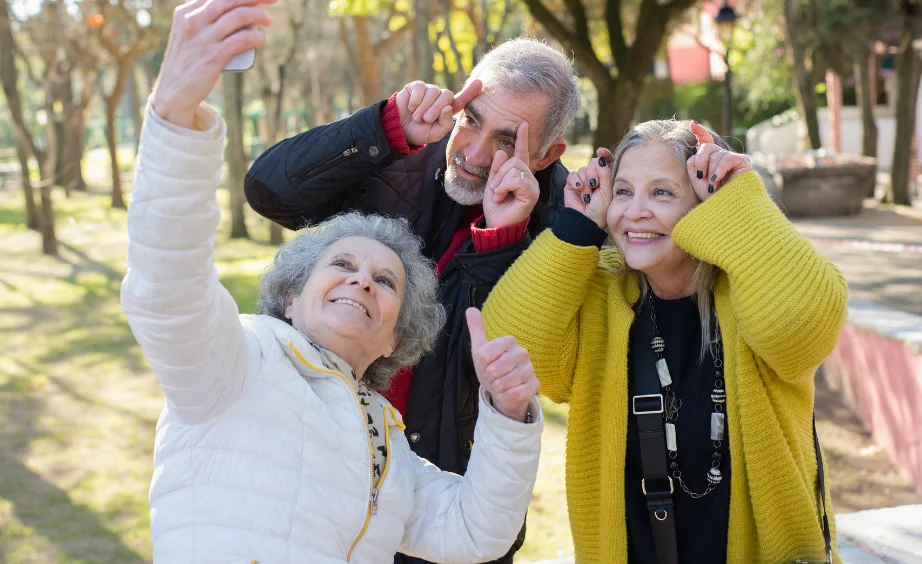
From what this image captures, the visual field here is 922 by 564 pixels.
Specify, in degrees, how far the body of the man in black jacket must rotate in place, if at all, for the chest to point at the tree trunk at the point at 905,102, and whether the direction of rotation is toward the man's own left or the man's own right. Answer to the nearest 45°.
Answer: approximately 180°

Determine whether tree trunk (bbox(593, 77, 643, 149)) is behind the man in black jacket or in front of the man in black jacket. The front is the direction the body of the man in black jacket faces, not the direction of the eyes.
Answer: behind

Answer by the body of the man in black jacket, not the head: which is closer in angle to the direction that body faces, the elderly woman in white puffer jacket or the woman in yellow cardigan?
the elderly woman in white puffer jacket

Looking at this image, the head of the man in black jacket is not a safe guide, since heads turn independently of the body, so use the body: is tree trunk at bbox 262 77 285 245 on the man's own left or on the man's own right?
on the man's own right

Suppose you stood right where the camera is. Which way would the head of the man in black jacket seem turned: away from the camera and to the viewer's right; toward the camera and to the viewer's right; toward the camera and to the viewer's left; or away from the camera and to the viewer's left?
toward the camera and to the viewer's left

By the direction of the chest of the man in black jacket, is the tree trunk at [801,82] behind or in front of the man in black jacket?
behind

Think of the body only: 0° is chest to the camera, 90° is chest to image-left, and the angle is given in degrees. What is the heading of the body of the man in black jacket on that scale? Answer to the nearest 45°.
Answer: approximately 45°

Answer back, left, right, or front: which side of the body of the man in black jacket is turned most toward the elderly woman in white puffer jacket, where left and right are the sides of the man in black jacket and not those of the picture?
front

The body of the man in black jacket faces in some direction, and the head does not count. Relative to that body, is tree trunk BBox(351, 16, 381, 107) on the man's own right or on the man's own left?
on the man's own right

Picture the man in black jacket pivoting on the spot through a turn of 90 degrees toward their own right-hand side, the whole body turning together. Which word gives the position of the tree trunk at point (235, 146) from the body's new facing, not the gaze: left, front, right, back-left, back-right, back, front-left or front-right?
front-right

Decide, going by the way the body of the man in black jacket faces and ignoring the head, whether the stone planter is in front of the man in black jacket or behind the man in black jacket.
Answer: behind

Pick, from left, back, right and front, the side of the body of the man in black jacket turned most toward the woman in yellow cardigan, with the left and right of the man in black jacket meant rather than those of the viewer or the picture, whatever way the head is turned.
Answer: left

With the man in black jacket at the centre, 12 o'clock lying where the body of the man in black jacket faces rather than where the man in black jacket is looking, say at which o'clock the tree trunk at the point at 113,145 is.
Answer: The tree trunk is roughly at 4 o'clock from the man in black jacket.

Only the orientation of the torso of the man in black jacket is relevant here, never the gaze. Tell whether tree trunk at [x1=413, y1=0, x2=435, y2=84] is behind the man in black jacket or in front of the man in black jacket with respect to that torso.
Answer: behind
